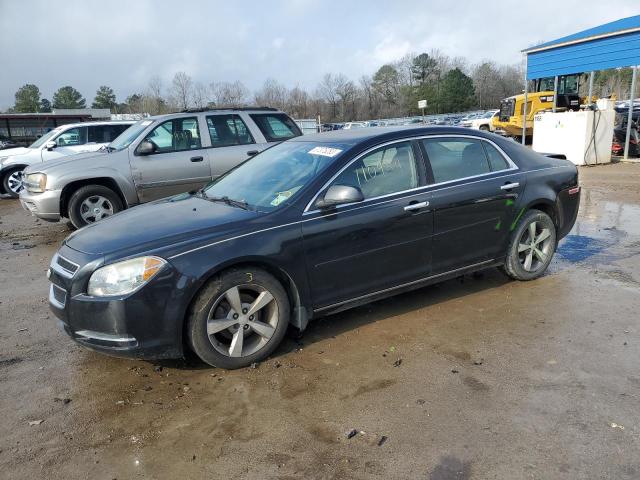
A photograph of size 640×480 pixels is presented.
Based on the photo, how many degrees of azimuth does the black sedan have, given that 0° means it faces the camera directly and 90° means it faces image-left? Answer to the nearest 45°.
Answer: approximately 45°

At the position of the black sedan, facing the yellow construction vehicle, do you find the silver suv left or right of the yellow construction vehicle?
left

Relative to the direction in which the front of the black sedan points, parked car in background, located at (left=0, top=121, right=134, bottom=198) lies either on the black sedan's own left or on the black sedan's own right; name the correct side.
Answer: on the black sedan's own right

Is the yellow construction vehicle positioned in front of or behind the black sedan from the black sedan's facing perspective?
behind

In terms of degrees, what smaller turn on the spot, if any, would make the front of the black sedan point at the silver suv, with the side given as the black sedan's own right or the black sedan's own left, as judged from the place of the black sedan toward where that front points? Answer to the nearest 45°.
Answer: approximately 90° to the black sedan's own right
